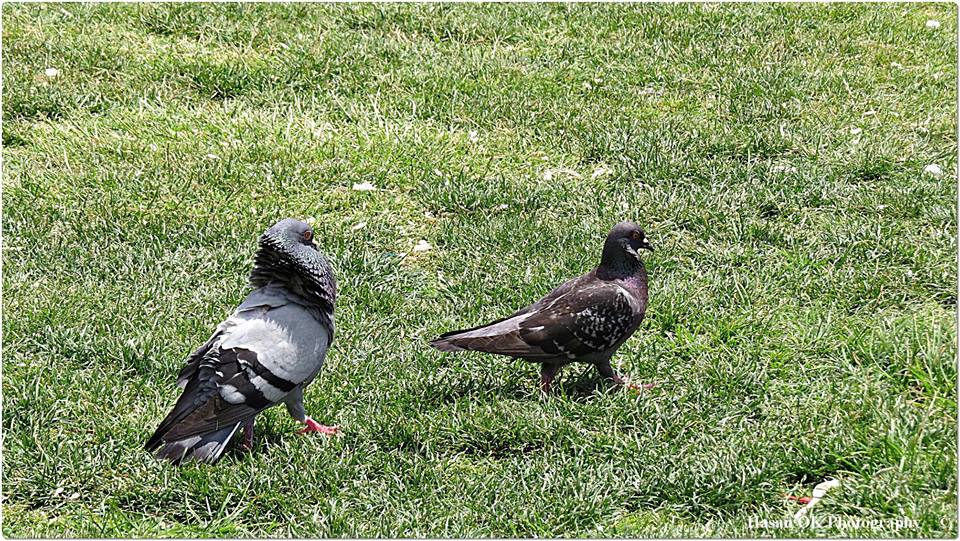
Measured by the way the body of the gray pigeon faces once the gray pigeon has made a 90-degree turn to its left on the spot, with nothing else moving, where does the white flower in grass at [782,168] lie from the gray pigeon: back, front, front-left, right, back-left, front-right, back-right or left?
right

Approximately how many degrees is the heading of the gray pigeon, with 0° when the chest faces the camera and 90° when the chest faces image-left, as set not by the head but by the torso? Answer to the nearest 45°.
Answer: approximately 225°

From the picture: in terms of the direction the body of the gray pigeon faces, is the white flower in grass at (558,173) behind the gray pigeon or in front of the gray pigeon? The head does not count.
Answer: in front

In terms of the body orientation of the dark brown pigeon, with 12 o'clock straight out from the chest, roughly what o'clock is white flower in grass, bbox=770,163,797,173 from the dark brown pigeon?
The white flower in grass is roughly at 10 o'clock from the dark brown pigeon.

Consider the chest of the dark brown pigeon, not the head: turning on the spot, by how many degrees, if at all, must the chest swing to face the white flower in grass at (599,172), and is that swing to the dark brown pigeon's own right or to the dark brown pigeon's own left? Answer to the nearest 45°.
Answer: approximately 90° to the dark brown pigeon's own left

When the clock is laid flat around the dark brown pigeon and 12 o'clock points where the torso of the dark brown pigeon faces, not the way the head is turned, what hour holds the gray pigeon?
The gray pigeon is roughly at 5 o'clock from the dark brown pigeon.

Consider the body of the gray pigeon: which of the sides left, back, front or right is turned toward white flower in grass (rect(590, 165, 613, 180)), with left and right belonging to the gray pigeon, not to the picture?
front

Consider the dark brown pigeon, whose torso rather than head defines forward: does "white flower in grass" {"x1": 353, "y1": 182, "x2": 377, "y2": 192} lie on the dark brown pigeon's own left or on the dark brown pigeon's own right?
on the dark brown pigeon's own left

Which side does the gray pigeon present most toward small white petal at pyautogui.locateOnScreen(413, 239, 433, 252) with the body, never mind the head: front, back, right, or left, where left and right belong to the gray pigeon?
front

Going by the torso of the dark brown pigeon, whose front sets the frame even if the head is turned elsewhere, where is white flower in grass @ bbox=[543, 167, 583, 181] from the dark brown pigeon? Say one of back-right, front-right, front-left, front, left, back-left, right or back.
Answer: left

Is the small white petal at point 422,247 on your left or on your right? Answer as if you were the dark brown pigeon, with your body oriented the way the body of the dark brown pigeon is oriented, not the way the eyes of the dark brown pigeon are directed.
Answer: on your left

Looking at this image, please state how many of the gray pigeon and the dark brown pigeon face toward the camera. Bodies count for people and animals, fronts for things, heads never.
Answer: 0

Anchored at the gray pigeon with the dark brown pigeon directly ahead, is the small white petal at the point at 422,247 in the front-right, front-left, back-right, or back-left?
front-left

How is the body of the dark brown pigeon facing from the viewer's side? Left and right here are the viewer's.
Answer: facing to the right of the viewer
